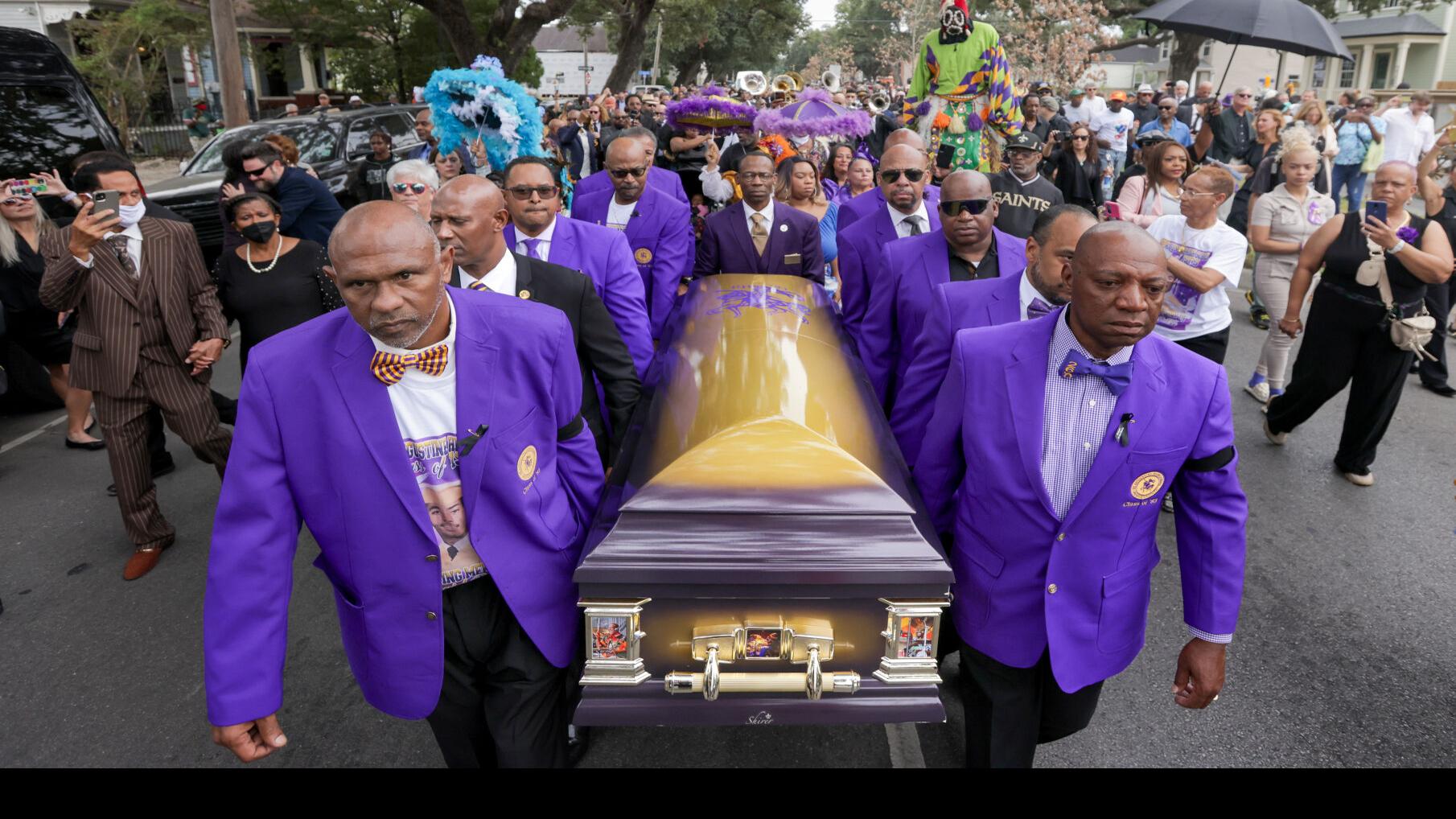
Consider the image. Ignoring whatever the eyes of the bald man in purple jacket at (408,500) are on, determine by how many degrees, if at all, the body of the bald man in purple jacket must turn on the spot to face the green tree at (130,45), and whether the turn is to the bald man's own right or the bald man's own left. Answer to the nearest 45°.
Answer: approximately 180°

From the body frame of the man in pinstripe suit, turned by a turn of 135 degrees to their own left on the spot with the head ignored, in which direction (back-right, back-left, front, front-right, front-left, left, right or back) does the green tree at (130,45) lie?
front-left

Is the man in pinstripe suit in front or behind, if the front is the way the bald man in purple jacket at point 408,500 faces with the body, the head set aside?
behind

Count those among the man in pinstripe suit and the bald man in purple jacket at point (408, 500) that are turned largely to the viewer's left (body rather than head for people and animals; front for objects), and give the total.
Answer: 0

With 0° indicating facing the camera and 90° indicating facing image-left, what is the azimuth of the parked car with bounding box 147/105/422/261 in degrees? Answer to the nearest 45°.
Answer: approximately 45°

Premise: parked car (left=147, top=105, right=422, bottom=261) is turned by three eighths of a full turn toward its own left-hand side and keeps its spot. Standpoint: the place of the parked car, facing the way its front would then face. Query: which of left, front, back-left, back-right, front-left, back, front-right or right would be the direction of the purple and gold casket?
right

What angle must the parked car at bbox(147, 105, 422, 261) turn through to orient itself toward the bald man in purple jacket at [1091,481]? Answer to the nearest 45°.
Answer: approximately 45° to its left
